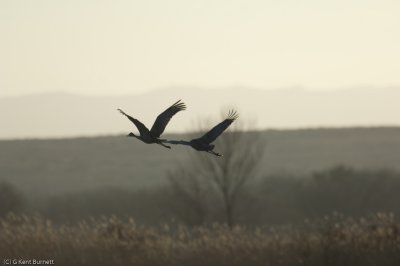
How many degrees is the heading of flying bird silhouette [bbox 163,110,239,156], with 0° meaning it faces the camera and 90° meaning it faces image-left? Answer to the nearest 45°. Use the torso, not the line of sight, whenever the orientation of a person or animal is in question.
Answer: approximately 90°
